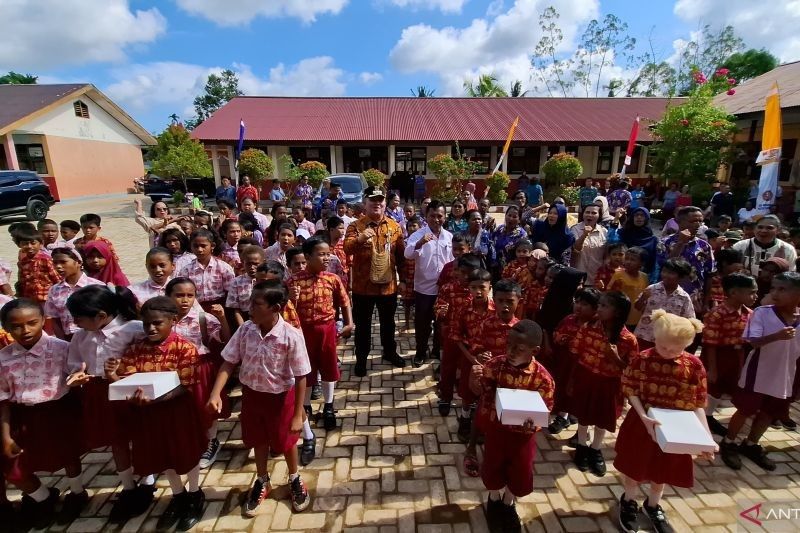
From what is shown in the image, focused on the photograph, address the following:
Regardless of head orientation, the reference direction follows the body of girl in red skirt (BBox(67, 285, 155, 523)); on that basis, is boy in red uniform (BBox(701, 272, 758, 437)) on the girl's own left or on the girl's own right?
on the girl's own left

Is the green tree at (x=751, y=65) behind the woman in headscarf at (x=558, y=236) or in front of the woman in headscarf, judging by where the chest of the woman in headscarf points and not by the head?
behind

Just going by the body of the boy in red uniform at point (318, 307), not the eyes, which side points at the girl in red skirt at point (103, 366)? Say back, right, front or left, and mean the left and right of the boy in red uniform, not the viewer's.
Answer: right

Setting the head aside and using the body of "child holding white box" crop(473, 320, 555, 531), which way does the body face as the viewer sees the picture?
toward the camera

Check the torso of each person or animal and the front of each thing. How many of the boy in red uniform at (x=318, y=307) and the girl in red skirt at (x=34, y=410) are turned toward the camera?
2

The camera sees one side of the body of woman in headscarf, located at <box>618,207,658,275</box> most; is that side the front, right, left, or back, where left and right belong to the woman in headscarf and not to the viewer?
front

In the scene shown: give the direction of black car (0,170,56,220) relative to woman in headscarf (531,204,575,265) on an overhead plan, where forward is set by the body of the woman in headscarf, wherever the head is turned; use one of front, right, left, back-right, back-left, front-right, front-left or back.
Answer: front-right

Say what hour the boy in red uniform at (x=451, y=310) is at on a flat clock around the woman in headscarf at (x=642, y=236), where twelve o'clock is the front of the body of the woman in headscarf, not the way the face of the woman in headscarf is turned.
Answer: The boy in red uniform is roughly at 1 o'clock from the woman in headscarf.

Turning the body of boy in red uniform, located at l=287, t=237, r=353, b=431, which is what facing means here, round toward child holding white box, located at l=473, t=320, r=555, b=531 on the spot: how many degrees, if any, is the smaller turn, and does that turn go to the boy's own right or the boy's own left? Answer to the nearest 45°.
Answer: approximately 45° to the boy's own left

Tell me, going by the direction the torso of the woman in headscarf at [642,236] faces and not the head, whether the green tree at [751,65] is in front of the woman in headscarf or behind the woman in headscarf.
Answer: behind

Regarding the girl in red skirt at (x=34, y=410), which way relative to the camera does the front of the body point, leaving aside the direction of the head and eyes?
toward the camera

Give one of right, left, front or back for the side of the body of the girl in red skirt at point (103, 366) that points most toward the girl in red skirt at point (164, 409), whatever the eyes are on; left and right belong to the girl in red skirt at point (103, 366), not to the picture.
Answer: left

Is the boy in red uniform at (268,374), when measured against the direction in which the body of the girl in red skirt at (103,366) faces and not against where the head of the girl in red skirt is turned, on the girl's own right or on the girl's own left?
on the girl's own left
